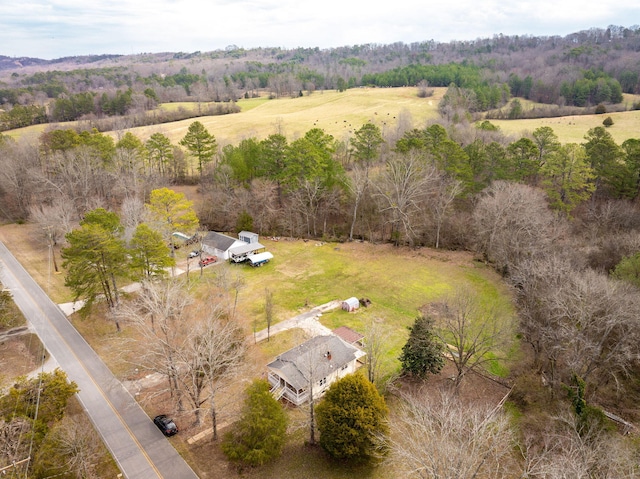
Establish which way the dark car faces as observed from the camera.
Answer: facing away from the viewer and to the left of the viewer

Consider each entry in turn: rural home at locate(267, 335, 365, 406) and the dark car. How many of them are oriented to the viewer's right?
0

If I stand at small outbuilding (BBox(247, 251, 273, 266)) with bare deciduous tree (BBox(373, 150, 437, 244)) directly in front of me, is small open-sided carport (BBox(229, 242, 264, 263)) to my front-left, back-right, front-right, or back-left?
back-left

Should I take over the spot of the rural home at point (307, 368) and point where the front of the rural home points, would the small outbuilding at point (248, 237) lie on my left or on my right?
on my right

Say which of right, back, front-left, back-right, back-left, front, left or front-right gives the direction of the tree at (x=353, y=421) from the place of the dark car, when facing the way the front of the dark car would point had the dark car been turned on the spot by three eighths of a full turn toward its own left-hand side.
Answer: front-left

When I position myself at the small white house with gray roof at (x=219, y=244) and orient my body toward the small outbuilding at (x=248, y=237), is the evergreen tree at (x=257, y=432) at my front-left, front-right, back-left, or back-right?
back-right

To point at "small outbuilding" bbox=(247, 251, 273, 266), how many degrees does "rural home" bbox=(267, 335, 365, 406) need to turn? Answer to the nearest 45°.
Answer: approximately 135° to its right

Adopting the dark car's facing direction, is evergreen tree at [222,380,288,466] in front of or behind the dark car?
behind

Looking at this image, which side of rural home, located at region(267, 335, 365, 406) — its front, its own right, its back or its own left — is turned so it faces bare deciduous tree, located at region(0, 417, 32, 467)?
front

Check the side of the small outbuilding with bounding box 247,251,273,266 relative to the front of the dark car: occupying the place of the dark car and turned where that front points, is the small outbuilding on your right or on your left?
on your right

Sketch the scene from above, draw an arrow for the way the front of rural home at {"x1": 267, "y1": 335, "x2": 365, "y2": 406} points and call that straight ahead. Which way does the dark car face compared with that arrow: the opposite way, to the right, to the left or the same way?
to the right

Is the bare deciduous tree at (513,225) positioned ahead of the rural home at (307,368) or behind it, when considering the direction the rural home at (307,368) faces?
behind

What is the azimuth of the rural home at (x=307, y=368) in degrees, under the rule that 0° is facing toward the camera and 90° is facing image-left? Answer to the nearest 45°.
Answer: approximately 45°
